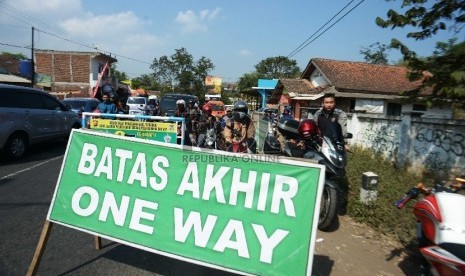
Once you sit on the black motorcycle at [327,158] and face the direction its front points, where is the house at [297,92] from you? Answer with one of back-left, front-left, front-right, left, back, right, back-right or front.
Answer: back-left

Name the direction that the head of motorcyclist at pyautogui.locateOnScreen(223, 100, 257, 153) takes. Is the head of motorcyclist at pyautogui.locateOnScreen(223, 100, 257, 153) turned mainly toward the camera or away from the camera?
toward the camera

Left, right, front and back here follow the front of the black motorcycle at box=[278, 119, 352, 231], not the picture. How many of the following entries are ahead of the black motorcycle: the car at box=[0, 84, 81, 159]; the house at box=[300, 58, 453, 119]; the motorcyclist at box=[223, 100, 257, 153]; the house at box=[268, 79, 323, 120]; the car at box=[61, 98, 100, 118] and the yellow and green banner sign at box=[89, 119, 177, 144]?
0

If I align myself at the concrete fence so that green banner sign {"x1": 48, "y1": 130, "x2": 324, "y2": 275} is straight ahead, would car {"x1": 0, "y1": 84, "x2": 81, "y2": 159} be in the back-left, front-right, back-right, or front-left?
front-right

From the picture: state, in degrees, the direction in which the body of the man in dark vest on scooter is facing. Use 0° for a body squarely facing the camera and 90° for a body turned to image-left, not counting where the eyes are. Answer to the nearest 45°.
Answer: approximately 0°

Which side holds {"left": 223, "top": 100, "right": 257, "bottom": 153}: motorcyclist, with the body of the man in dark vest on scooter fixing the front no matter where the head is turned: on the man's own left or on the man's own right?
on the man's own right

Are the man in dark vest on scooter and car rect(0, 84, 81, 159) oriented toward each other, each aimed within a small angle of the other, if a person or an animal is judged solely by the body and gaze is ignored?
no

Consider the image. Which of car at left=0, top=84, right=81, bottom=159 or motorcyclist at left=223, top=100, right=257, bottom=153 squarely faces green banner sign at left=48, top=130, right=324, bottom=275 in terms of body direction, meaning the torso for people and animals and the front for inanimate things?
the motorcyclist

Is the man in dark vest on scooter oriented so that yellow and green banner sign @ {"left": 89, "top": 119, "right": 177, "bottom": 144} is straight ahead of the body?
no

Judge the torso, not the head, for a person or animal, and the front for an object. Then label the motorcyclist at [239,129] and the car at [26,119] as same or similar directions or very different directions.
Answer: very different directions

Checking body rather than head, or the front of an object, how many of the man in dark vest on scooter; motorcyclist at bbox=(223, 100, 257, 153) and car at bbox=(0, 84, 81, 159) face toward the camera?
2

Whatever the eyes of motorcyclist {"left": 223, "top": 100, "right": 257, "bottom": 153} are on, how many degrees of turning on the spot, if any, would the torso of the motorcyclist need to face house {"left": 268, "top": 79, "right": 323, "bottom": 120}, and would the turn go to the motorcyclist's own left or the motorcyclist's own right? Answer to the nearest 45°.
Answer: approximately 180°

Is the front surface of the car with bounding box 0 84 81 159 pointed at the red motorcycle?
no

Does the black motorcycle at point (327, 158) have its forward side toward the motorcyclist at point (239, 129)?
no

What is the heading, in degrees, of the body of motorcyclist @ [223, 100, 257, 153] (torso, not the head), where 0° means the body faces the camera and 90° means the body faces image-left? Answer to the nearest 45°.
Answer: approximately 0°

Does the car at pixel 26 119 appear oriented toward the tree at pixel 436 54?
no

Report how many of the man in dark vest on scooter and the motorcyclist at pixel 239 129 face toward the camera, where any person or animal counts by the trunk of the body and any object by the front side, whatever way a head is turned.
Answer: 2
